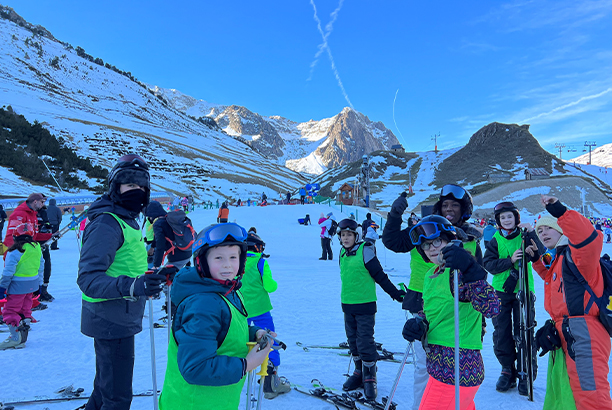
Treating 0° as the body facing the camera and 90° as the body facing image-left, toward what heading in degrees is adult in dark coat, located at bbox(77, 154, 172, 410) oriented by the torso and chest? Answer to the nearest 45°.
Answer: approximately 315°

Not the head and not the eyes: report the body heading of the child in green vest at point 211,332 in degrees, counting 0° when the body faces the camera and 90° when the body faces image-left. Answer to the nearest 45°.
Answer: approximately 315°

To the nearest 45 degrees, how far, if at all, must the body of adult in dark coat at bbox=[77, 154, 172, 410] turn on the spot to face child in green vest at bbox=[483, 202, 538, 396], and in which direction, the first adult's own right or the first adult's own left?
approximately 45° to the first adult's own left

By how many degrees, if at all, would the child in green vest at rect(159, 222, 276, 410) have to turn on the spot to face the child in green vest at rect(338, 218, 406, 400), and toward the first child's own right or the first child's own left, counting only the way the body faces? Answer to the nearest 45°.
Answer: approximately 90° to the first child's own left

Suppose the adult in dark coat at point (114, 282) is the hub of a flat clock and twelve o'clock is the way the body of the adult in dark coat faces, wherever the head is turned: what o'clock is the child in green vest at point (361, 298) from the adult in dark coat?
The child in green vest is roughly at 10 o'clock from the adult in dark coat.

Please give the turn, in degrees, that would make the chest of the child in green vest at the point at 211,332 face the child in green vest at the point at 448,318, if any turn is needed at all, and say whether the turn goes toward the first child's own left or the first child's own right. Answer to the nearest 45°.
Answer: approximately 45° to the first child's own left
